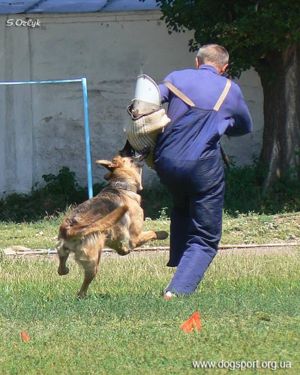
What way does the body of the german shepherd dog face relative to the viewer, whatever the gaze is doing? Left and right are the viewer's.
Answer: facing away from the viewer and to the right of the viewer

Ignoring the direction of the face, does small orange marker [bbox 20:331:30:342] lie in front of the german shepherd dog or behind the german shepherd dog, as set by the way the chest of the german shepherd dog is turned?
behind

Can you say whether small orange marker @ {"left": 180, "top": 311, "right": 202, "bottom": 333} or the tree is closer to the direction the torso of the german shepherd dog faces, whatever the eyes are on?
the tree

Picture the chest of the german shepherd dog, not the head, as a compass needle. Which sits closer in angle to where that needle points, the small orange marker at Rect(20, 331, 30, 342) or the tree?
the tree
